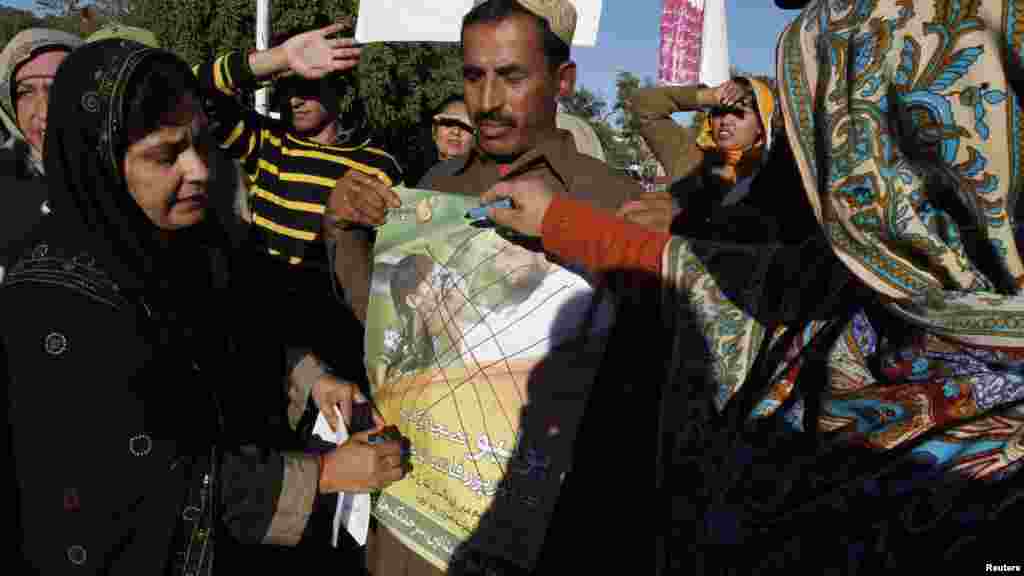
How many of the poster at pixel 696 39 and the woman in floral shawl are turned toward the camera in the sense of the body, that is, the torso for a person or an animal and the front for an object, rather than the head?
1

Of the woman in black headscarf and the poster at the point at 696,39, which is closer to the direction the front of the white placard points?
the woman in black headscarf

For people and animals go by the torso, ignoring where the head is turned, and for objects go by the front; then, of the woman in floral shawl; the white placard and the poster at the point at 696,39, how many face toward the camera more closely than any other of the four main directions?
2

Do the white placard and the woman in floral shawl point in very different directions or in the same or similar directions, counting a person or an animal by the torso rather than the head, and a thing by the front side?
very different directions

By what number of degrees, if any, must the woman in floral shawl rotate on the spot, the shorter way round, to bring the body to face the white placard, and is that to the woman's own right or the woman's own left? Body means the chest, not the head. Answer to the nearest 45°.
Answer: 0° — they already face it

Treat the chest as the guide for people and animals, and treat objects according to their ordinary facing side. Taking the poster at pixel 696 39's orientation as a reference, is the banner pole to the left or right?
on its right

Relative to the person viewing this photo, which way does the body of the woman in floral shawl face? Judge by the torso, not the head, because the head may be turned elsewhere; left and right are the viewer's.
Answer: facing away from the viewer and to the left of the viewer

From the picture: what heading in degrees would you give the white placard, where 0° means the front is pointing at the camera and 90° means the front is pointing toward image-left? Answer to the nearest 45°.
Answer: approximately 0°
